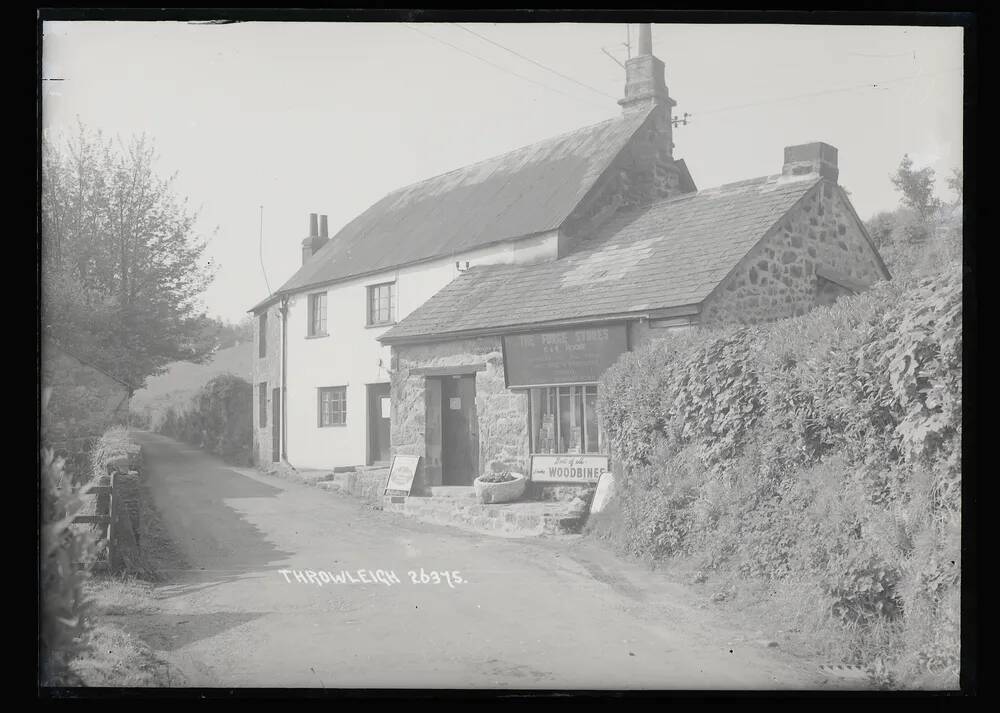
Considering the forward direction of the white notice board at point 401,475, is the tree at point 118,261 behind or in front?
in front

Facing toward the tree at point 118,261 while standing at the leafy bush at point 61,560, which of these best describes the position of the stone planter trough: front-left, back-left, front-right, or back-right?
front-right

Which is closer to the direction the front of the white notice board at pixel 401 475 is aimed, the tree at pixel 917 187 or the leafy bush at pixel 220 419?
the leafy bush

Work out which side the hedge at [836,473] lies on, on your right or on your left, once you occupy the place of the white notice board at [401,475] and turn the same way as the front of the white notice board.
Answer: on your left

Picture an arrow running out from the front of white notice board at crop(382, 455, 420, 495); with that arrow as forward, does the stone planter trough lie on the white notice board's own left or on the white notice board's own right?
on the white notice board's own left
